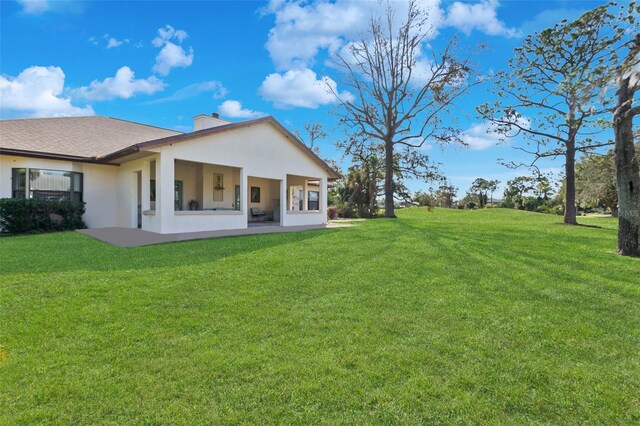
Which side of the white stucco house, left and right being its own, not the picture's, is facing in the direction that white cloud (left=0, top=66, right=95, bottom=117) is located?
back
